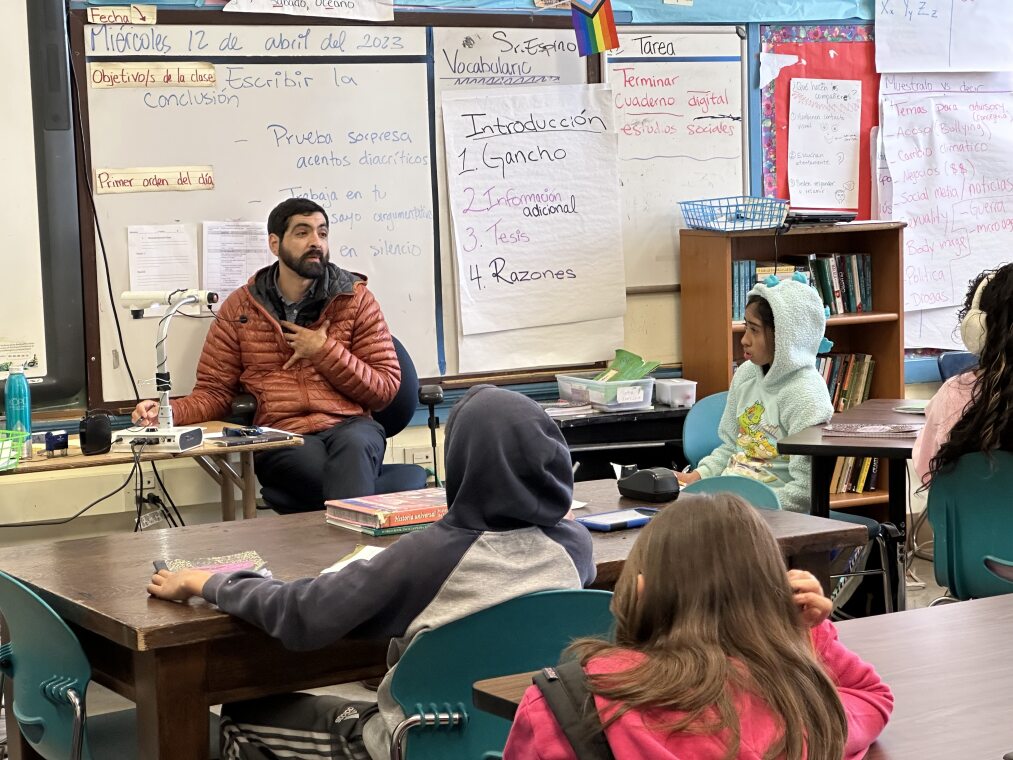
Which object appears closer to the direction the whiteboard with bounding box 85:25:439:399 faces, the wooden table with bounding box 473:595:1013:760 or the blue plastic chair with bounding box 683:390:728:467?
the wooden table

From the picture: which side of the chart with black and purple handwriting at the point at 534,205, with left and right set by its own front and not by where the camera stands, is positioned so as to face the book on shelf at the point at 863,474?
left

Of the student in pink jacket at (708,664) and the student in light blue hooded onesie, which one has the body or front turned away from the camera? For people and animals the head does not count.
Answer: the student in pink jacket

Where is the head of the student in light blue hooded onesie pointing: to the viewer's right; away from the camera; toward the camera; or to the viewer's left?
to the viewer's left

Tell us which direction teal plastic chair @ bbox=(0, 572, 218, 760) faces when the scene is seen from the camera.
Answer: facing away from the viewer and to the right of the viewer

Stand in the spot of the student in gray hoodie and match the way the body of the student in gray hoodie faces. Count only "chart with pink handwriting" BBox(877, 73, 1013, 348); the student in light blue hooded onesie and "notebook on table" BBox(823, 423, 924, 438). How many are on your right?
3

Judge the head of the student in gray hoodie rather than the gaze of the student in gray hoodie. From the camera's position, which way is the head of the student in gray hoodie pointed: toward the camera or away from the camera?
away from the camera

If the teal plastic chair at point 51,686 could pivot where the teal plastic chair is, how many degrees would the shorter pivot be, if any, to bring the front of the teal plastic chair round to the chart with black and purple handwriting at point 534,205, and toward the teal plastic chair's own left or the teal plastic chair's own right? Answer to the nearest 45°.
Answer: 0° — it already faces it

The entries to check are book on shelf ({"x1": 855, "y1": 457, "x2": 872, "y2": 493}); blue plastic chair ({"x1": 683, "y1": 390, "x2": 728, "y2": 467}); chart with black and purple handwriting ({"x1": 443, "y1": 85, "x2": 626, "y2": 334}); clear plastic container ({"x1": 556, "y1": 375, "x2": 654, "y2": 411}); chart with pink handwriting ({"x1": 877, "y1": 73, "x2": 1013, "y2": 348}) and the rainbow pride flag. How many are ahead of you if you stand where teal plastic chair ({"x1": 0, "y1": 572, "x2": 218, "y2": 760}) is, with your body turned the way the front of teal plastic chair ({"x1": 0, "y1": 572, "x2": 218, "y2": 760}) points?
6

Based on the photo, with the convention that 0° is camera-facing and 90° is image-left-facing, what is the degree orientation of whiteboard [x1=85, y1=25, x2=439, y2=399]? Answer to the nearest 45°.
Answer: approximately 0°

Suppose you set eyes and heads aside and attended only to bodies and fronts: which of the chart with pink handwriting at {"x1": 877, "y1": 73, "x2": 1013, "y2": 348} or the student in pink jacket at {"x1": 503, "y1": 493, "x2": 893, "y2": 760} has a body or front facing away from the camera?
the student in pink jacket

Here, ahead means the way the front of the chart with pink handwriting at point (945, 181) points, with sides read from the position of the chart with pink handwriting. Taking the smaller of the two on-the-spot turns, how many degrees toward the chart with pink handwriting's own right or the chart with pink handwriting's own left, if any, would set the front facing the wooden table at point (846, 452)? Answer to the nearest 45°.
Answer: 0° — it already faces it

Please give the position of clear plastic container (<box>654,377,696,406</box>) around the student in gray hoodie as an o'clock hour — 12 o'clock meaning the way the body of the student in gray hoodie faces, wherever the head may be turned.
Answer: The clear plastic container is roughly at 2 o'clock from the student in gray hoodie.

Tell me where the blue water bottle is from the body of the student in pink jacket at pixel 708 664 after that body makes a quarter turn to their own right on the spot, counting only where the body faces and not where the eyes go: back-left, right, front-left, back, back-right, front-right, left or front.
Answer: back-left
